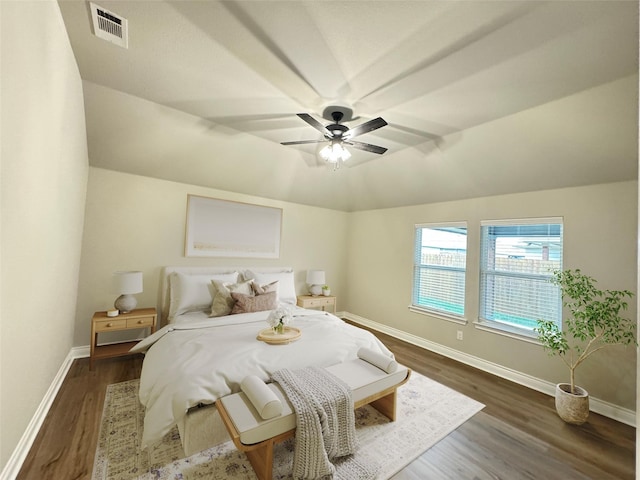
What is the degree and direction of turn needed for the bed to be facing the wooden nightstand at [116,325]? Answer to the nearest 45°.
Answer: approximately 180°

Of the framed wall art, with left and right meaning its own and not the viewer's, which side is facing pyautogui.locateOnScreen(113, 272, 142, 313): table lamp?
right

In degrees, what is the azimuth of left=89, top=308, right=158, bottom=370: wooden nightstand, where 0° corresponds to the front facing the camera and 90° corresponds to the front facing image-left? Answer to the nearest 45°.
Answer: approximately 0°

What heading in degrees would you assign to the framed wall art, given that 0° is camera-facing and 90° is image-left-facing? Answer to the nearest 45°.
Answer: approximately 315°

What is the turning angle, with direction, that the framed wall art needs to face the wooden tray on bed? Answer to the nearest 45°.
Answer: approximately 45° to its right

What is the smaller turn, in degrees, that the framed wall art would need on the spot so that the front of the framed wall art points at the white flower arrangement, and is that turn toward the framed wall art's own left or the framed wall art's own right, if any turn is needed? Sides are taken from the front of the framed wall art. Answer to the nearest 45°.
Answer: approximately 45° to the framed wall art's own right

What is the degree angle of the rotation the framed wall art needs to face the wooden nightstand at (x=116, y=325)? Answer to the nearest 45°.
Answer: approximately 90° to its right
